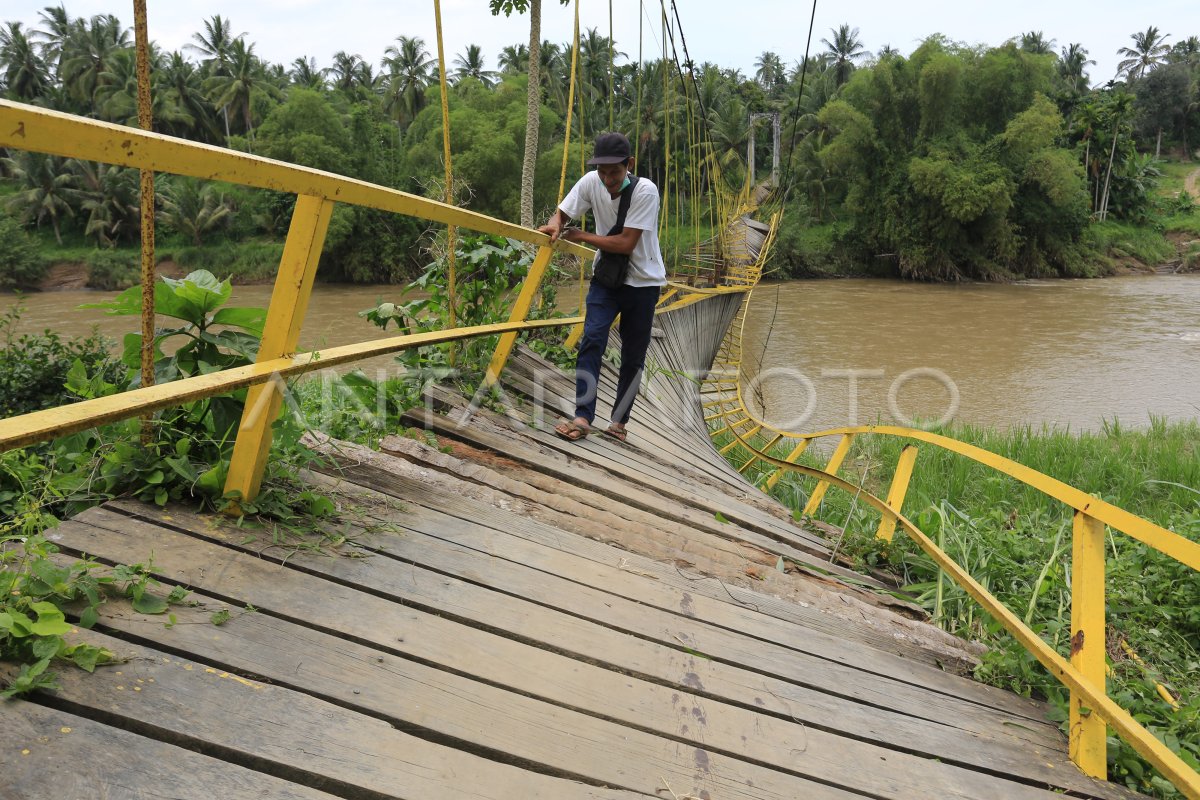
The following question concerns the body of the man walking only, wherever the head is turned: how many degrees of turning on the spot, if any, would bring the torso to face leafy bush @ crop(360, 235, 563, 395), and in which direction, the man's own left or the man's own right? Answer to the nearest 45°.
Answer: approximately 45° to the man's own right

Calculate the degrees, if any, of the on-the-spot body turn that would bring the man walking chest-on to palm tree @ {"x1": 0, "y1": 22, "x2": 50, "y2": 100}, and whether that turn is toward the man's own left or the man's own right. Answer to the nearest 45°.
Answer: approximately 90° to the man's own right

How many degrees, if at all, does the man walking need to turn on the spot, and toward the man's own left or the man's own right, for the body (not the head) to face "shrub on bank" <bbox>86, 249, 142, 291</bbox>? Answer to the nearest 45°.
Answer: approximately 90° to the man's own right

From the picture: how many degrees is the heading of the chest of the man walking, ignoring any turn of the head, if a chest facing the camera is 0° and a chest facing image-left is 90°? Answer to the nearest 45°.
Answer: approximately 45°

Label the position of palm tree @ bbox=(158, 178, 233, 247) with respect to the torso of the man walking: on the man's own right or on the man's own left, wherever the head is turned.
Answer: on the man's own right

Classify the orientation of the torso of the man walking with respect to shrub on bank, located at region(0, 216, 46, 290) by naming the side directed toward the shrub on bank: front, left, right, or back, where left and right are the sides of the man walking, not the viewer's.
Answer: right

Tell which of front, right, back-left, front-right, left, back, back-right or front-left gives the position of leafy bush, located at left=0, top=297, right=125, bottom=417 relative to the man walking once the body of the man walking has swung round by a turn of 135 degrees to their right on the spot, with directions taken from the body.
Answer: front-left

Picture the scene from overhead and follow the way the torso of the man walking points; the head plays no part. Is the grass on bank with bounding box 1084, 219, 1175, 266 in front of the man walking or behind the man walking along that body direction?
behind

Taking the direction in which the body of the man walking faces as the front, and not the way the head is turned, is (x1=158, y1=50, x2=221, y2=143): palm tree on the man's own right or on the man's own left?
on the man's own right

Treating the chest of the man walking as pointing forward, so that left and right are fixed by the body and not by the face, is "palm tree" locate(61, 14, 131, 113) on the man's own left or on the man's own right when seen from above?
on the man's own right
